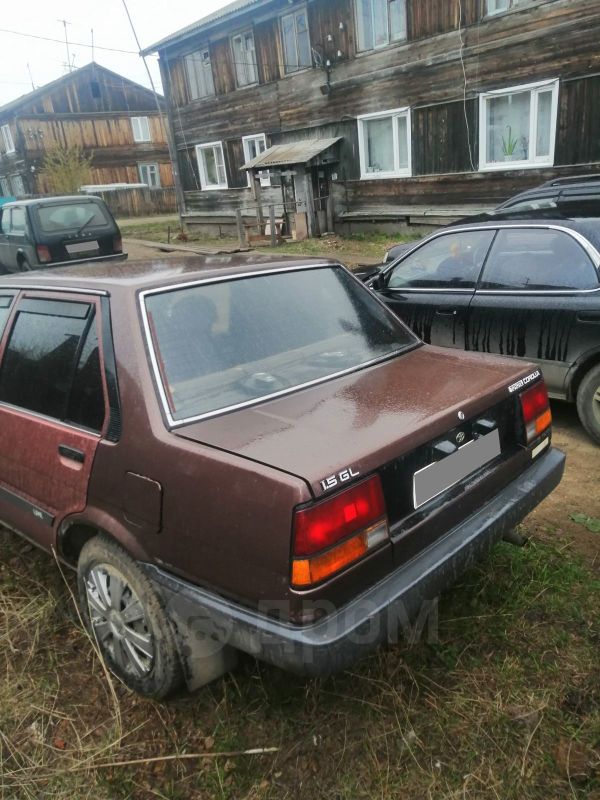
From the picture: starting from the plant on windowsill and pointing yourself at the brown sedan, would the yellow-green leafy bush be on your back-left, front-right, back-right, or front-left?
back-right

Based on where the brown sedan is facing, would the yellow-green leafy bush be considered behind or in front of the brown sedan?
in front

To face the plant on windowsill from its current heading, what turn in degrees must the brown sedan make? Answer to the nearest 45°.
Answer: approximately 90° to its right

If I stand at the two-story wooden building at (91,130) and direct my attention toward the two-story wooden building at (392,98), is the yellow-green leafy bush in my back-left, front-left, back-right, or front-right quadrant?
front-right

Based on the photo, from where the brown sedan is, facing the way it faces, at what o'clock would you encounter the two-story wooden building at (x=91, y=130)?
The two-story wooden building is roughly at 1 o'clock from the brown sedan.

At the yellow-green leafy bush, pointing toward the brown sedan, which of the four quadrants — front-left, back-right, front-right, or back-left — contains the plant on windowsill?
front-left

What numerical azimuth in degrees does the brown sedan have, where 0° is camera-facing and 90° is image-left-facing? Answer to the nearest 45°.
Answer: approximately 135°

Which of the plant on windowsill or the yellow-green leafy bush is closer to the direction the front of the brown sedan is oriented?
the yellow-green leafy bush

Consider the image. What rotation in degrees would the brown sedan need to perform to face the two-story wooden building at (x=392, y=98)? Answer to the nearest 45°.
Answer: approximately 45° to its right

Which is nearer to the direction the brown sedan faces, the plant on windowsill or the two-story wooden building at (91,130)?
the two-story wooden building

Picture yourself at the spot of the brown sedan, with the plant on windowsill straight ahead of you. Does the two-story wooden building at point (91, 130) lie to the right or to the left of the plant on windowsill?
left

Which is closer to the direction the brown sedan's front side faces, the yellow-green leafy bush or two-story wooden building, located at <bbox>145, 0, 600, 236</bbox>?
the yellow-green leafy bush
